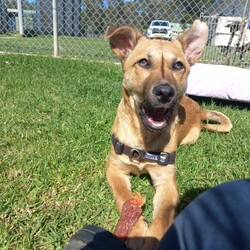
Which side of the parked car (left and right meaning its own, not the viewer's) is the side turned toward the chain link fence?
front

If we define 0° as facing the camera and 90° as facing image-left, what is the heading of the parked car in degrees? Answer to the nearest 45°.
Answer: approximately 0°

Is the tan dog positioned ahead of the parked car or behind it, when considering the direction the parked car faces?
ahead
